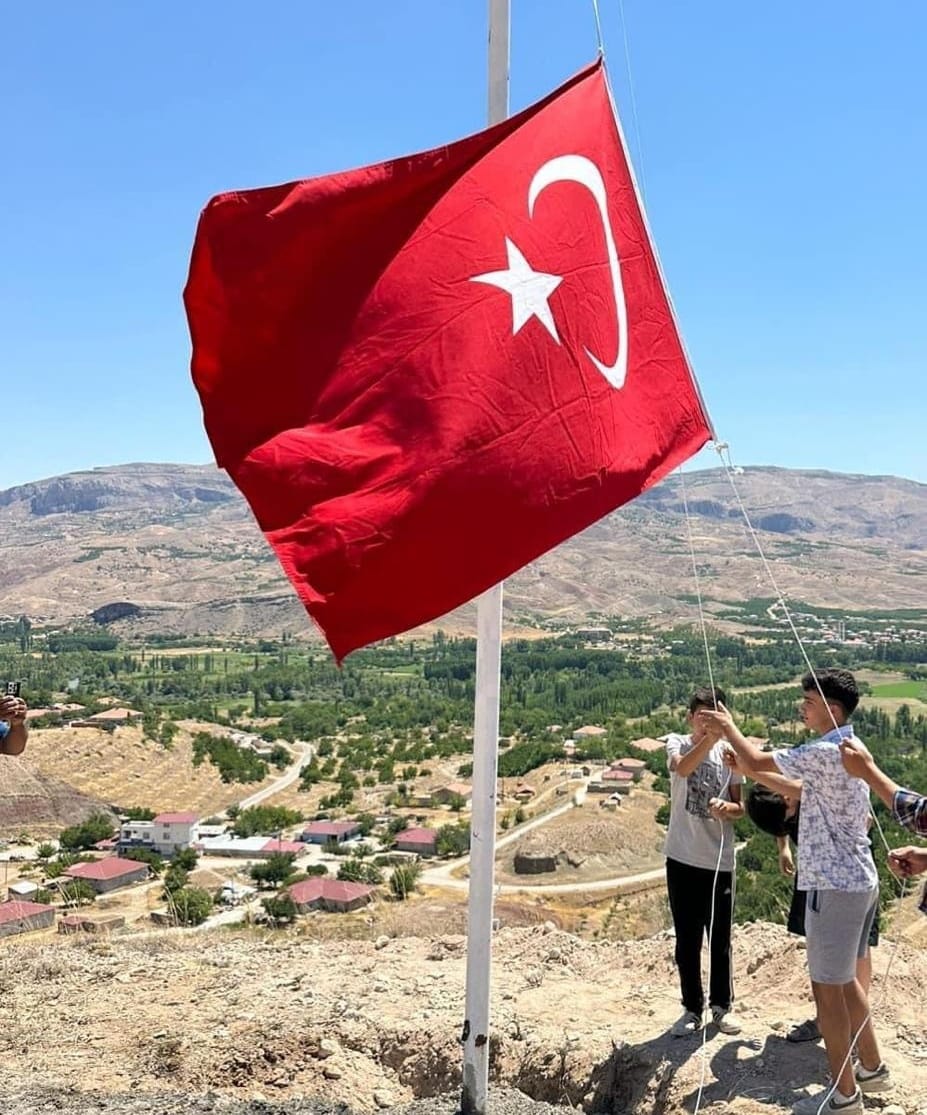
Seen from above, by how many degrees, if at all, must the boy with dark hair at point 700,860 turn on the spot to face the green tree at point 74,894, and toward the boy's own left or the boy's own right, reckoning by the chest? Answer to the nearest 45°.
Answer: approximately 135° to the boy's own right

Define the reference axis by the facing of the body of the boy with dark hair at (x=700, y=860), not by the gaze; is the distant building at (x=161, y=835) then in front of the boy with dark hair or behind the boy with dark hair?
behind

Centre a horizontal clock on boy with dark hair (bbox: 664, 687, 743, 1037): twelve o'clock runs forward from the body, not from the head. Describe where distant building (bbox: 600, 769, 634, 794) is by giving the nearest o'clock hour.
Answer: The distant building is roughly at 6 o'clock from the boy with dark hair.

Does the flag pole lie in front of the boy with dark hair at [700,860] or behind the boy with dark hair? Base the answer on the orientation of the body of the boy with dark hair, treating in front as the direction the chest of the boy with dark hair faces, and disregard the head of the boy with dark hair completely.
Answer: in front

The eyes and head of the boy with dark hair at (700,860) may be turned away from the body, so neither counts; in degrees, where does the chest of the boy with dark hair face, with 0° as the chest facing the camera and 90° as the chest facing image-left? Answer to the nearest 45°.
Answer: approximately 0°

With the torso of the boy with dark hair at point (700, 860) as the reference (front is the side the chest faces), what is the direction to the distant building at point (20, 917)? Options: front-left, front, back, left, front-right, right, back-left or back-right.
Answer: back-right

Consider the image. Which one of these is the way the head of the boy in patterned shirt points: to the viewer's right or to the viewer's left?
to the viewer's left

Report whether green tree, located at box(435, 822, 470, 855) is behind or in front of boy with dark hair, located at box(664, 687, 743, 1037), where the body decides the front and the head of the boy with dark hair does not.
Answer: behind

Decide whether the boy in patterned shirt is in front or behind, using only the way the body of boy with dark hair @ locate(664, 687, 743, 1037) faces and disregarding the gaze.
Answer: in front
